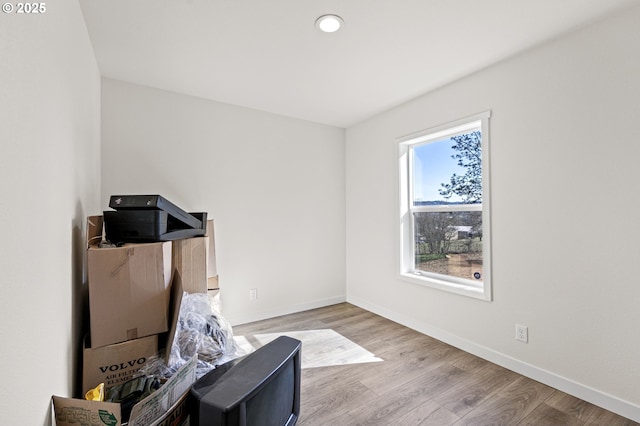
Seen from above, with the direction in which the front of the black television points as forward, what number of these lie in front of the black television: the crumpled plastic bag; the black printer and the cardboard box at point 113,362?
0

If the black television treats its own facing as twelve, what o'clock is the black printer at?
The black printer is roughly at 6 o'clock from the black television.

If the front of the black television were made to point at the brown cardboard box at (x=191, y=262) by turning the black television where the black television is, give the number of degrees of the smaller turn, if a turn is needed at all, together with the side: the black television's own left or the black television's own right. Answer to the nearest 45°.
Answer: approximately 180°

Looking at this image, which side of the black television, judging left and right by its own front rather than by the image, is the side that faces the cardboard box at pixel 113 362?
back

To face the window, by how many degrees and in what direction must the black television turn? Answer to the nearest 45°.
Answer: approximately 90° to its left
